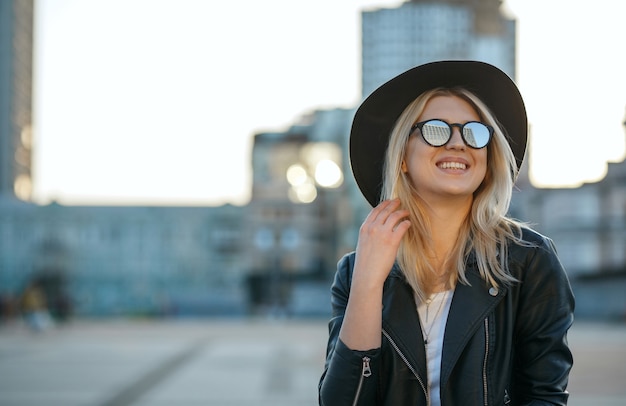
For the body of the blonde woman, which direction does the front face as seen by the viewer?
toward the camera
